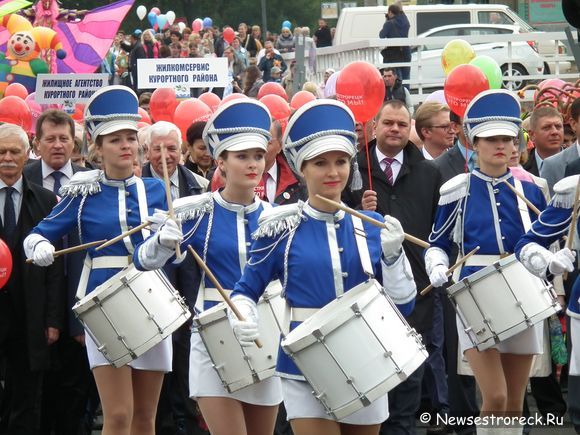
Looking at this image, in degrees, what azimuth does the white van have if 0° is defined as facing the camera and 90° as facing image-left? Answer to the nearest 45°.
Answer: approximately 270°

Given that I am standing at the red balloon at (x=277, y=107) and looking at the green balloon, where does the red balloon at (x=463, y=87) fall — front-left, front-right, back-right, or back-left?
front-right

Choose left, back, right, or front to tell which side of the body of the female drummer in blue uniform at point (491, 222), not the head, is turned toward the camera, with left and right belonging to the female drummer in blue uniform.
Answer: front

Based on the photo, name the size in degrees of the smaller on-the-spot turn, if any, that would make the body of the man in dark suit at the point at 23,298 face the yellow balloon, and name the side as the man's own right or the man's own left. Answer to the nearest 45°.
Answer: approximately 135° to the man's own left

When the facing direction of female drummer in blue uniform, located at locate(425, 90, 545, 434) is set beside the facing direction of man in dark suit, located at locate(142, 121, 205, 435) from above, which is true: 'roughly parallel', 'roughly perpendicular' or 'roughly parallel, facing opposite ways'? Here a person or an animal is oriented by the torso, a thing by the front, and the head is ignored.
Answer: roughly parallel

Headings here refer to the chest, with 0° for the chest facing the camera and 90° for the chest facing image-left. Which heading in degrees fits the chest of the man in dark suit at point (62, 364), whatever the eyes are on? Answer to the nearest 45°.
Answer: approximately 0°

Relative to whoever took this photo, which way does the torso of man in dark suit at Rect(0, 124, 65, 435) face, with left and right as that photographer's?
facing the viewer

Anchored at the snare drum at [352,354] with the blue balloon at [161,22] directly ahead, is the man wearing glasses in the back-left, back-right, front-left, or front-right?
front-right

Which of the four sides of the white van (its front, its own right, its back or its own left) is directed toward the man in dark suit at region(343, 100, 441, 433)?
right

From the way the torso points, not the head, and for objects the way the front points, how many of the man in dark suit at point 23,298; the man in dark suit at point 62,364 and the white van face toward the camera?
2

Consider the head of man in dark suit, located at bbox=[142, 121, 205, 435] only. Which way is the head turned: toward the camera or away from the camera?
toward the camera

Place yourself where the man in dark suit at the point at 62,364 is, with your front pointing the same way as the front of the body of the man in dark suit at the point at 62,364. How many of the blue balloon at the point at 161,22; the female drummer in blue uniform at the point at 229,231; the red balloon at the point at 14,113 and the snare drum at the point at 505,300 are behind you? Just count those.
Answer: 2
